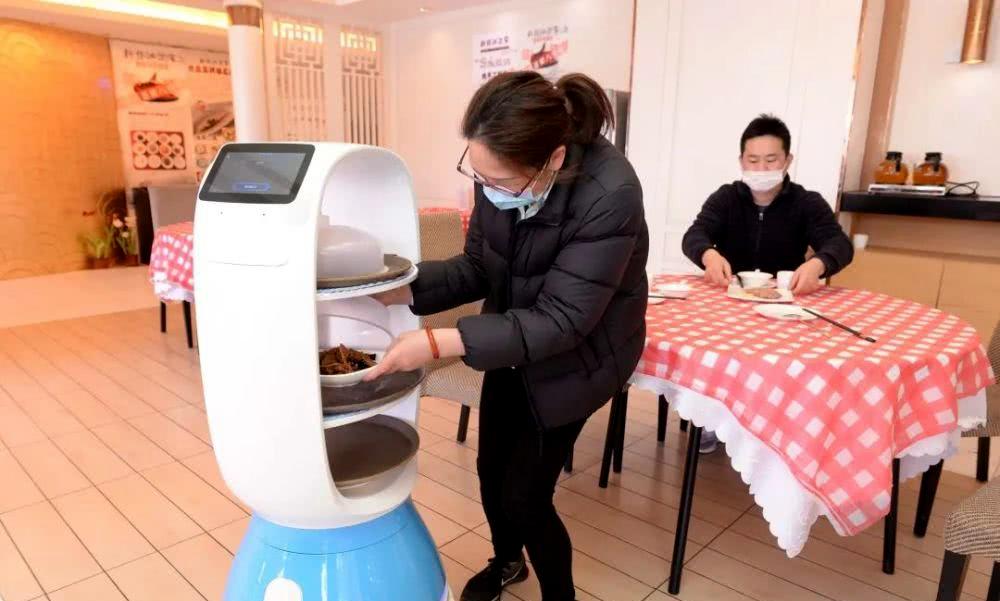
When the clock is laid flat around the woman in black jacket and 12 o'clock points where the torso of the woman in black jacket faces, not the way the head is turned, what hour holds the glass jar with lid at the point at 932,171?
The glass jar with lid is roughly at 6 o'clock from the woman in black jacket.

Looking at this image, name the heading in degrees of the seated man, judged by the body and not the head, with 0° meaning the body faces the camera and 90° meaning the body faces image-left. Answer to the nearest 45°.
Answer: approximately 0°

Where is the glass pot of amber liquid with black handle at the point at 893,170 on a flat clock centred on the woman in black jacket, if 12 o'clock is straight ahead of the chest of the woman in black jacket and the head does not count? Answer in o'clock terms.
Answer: The glass pot of amber liquid with black handle is roughly at 6 o'clock from the woman in black jacket.

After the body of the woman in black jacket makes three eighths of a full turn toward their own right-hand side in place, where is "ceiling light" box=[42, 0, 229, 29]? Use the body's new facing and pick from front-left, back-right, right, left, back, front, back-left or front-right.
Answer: front-left

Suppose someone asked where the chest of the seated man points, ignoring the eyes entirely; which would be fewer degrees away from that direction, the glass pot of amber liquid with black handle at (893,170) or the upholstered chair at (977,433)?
the upholstered chair

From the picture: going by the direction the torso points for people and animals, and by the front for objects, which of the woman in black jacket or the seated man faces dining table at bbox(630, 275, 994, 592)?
the seated man

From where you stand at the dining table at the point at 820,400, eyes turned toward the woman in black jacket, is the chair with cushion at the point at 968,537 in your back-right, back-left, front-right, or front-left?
back-left

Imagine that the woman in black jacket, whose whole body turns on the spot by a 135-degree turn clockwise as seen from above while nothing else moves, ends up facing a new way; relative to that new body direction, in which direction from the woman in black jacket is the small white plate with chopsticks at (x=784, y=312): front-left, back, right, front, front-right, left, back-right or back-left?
front-right

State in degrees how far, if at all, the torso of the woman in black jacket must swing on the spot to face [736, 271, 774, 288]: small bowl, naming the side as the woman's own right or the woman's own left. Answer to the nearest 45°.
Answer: approximately 180°

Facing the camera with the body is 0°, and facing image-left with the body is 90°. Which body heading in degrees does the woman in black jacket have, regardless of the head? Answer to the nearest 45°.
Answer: approximately 45°

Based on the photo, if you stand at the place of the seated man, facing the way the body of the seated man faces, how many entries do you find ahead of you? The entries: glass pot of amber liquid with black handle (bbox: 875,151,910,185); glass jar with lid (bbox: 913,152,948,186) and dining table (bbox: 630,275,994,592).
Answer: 1
